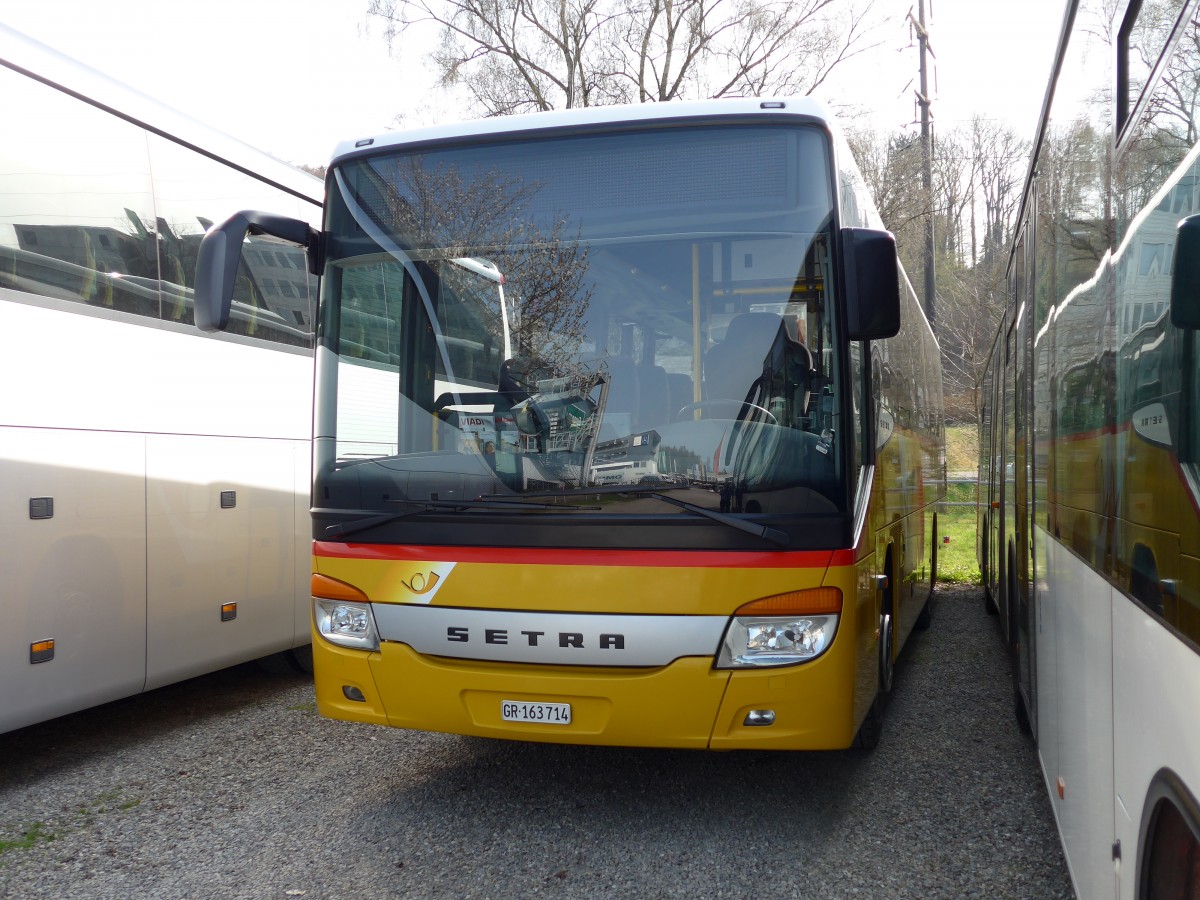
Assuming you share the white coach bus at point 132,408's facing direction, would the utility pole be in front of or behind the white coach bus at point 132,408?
behind

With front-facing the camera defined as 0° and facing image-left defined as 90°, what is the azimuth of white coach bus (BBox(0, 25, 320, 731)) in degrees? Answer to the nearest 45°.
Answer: approximately 45°

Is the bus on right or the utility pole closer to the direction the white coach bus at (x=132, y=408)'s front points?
the bus on right

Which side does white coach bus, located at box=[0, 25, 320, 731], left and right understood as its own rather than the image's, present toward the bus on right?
left

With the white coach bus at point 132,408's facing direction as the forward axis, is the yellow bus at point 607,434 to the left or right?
on its left

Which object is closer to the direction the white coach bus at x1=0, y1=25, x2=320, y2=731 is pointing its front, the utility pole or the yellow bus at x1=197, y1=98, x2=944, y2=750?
the yellow bus
